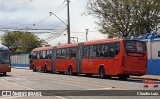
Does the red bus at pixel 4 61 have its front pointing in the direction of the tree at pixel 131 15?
no

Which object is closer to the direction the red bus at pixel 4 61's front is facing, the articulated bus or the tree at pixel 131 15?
the articulated bus

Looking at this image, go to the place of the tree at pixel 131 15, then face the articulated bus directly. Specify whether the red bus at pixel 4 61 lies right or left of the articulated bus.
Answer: right

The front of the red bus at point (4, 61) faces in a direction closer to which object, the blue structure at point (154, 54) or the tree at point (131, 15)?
the blue structure

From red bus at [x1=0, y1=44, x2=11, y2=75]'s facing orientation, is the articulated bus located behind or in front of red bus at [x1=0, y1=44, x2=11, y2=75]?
in front

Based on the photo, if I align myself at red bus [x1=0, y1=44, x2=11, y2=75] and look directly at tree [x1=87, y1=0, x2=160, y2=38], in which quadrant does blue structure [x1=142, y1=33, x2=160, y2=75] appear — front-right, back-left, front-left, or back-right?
front-right

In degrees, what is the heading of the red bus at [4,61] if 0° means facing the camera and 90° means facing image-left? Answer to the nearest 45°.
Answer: approximately 315°
